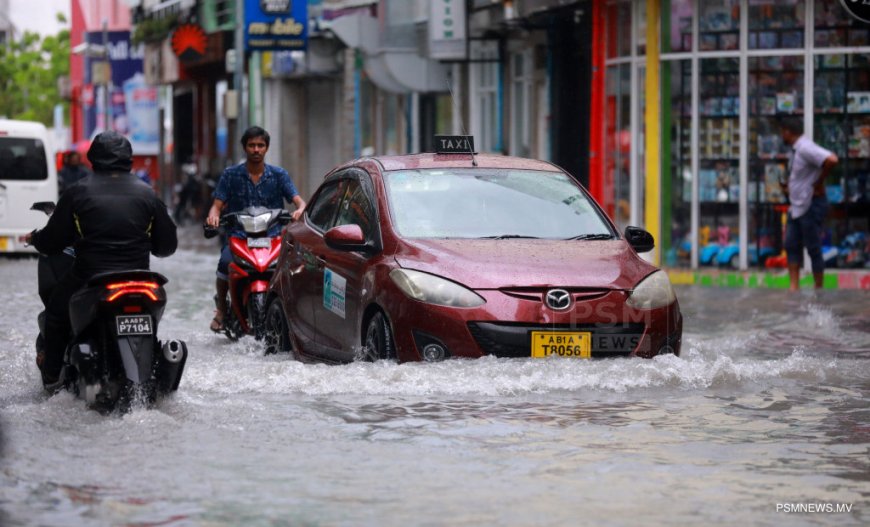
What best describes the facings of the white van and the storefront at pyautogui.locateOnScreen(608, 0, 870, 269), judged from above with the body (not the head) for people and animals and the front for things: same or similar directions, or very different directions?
very different directions

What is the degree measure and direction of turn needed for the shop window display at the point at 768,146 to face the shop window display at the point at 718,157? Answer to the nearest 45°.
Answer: approximately 90° to its right

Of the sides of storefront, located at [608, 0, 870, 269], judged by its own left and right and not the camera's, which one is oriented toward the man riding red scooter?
front

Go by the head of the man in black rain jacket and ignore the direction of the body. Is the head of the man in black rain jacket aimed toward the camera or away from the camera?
away from the camera

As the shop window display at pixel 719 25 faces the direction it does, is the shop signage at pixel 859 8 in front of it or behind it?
in front

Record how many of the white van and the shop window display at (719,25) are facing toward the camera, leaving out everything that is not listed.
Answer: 1
